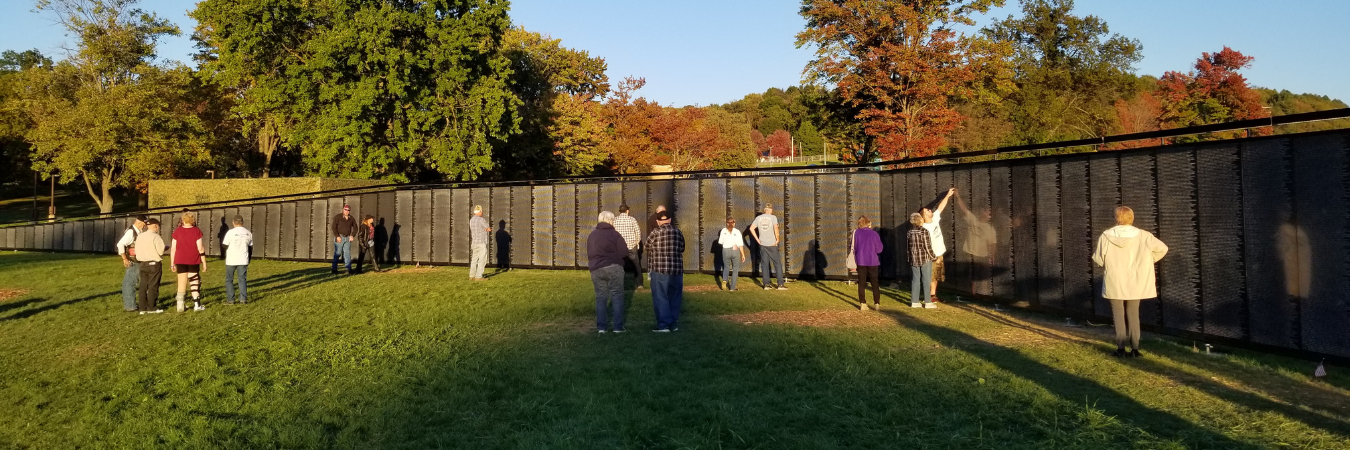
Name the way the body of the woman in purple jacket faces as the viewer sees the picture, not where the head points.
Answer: away from the camera

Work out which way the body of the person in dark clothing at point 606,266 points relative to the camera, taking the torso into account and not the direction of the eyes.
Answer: away from the camera

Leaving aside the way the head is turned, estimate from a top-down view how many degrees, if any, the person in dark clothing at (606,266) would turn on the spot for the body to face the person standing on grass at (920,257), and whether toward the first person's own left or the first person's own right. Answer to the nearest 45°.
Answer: approximately 90° to the first person's own right

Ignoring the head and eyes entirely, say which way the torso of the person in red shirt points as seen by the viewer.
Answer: away from the camera

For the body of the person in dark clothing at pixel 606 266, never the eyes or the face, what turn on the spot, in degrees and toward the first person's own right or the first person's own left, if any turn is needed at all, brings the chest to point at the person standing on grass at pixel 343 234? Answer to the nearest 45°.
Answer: approximately 45° to the first person's own left

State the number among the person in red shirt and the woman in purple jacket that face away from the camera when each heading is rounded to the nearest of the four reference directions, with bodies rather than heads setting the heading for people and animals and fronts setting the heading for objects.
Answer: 2

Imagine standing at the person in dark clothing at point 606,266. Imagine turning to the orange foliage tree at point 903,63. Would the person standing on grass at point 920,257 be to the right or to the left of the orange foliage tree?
right
